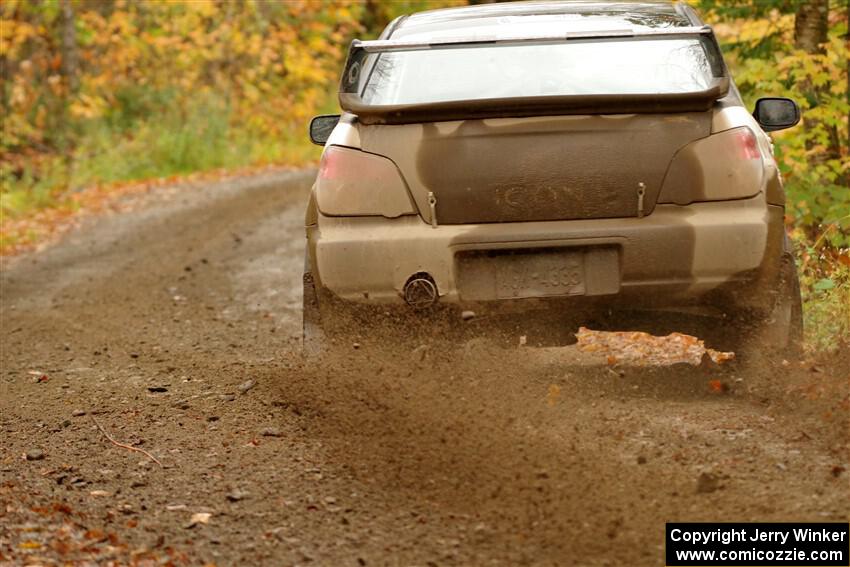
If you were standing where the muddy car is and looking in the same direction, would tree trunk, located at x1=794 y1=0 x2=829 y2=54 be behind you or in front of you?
in front

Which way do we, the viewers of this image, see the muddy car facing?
facing away from the viewer
